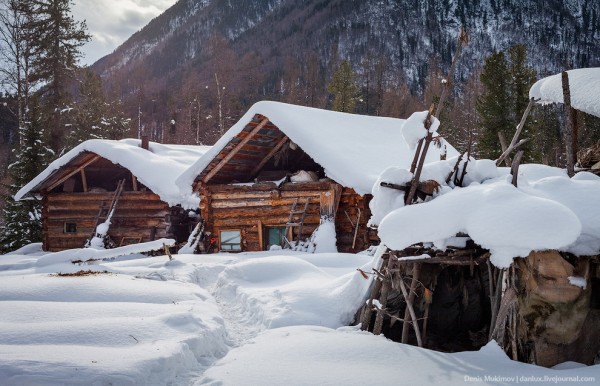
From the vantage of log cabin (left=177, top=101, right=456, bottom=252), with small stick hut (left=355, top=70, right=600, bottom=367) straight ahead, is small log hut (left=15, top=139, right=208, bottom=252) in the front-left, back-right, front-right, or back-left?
back-right

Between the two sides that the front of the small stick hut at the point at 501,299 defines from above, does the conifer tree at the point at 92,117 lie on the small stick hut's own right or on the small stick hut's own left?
on the small stick hut's own right
